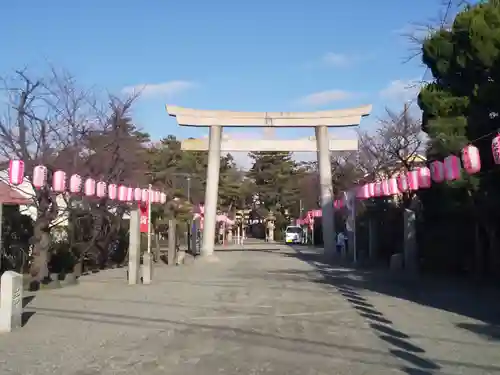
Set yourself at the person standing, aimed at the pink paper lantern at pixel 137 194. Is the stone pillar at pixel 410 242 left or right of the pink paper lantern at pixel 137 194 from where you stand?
left

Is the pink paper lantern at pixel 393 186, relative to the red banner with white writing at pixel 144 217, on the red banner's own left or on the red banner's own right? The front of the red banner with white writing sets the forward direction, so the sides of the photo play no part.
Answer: on the red banner's own left

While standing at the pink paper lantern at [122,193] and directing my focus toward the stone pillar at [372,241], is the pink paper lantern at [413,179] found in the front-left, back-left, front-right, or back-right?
front-right

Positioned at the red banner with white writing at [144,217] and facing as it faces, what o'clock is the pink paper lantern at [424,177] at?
The pink paper lantern is roughly at 10 o'clock from the red banner with white writing.

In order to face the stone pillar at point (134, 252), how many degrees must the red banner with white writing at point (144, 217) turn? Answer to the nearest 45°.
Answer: approximately 90° to its right

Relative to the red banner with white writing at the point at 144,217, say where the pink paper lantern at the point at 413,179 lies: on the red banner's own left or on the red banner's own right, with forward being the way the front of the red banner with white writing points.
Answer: on the red banner's own left

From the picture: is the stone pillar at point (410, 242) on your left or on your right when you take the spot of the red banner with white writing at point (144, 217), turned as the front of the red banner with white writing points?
on your left

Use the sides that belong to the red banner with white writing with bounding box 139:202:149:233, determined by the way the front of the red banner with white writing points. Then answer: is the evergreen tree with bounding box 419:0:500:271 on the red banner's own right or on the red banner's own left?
on the red banner's own left

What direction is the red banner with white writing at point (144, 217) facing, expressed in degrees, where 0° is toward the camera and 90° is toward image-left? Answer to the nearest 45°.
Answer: approximately 0°

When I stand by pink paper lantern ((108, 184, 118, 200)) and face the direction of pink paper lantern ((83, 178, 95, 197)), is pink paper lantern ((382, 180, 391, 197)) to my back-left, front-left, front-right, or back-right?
back-left

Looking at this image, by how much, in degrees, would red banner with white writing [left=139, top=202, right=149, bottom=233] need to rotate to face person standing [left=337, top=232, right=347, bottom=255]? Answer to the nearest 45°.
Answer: approximately 135° to its left

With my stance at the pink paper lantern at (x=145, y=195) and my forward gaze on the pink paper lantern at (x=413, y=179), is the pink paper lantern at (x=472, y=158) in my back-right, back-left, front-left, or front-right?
front-right

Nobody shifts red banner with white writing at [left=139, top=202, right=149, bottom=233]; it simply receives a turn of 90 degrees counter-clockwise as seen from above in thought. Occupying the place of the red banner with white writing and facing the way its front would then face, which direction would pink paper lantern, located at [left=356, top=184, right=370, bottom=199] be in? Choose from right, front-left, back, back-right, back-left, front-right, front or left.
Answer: front
